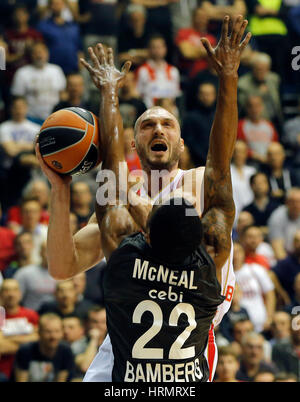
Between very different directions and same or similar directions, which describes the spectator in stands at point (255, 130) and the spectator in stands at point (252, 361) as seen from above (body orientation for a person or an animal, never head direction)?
same or similar directions

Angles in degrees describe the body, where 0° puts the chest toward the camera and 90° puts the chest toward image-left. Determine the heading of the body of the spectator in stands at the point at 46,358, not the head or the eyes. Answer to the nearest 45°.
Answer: approximately 0°

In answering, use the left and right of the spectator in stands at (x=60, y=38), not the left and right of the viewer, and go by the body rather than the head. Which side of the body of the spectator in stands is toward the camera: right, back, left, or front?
front

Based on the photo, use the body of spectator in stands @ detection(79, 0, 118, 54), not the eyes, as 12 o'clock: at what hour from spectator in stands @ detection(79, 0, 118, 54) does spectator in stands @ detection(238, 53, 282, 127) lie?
spectator in stands @ detection(238, 53, 282, 127) is roughly at 9 o'clock from spectator in stands @ detection(79, 0, 118, 54).

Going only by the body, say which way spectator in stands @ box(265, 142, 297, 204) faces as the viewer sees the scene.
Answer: toward the camera

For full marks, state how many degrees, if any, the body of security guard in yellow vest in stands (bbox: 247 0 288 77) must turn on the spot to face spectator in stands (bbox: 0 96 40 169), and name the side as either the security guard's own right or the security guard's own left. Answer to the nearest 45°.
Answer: approximately 45° to the security guard's own right

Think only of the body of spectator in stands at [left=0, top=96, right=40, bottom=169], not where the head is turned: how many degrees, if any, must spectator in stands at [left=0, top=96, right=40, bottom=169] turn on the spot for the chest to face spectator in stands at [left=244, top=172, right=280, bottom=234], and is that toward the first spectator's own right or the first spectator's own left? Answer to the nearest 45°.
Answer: approximately 90° to the first spectator's own left

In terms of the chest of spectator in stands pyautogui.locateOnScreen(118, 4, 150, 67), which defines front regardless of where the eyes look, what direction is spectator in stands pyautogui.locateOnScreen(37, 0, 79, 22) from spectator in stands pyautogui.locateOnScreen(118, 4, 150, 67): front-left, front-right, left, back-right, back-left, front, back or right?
right

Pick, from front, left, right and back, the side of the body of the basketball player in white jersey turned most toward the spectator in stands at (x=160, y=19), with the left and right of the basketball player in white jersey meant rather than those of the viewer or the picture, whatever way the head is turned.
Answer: back

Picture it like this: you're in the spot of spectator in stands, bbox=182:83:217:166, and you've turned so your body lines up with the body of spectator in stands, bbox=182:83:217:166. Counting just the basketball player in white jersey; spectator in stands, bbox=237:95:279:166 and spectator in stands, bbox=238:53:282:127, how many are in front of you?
1

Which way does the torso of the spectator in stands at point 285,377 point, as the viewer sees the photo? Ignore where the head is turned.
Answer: toward the camera

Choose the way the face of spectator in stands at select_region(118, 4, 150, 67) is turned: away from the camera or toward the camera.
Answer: toward the camera

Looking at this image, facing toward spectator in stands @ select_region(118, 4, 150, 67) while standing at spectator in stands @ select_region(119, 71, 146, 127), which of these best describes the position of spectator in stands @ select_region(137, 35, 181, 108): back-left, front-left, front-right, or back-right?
front-right
